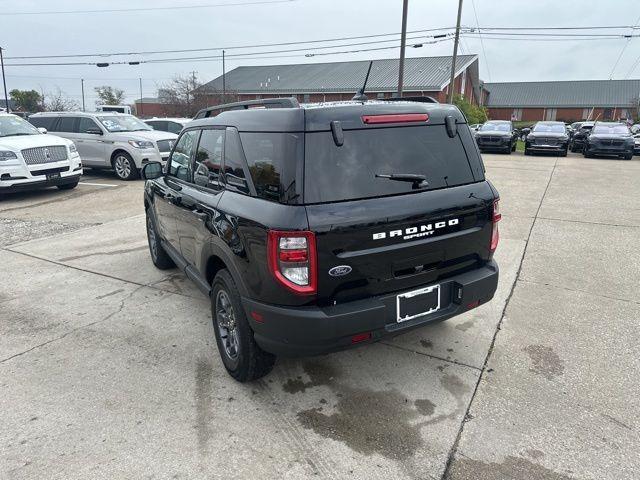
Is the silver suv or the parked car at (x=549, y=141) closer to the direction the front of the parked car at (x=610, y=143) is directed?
the silver suv

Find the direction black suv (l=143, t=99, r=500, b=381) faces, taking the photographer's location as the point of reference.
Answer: facing away from the viewer and to the left of the viewer

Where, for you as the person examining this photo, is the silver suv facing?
facing the viewer and to the right of the viewer

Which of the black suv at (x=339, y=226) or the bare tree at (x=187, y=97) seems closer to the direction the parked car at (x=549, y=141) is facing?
the black suv

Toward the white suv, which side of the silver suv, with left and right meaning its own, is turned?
right

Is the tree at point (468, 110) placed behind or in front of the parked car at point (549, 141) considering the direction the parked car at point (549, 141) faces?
behind

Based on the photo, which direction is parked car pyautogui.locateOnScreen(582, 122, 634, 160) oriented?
toward the camera

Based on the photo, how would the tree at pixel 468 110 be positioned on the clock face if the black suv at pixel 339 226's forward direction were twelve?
The tree is roughly at 2 o'clock from the black suv.

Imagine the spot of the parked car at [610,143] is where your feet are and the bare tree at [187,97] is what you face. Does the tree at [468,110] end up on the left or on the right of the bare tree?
right

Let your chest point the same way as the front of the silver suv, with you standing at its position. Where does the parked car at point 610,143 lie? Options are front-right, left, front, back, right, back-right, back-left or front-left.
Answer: front-left
